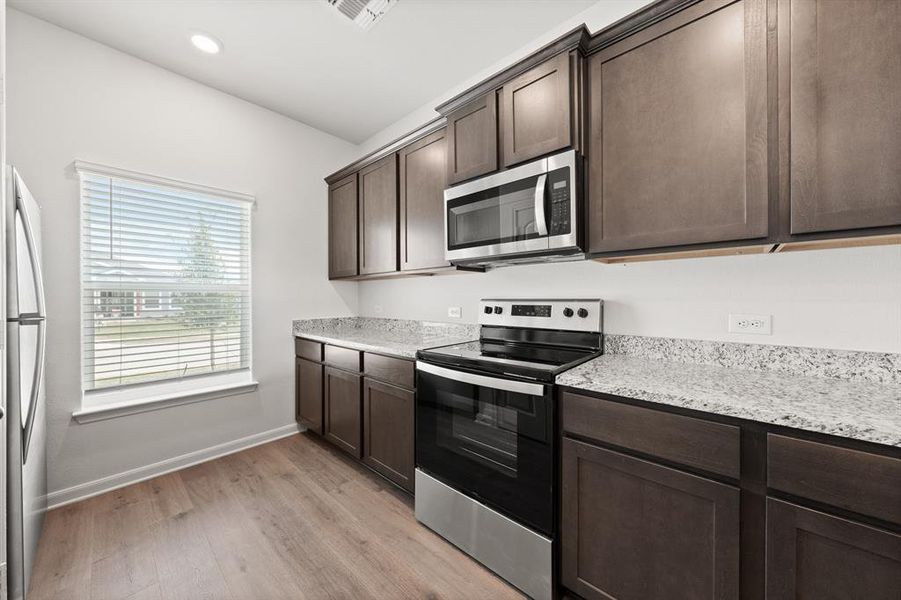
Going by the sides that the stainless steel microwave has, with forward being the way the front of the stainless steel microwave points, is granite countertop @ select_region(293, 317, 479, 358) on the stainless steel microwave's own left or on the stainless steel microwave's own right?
on the stainless steel microwave's own right

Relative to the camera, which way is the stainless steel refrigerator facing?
to the viewer's right

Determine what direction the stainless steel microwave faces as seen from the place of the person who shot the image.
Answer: facing the viewer and to the left of the viewer

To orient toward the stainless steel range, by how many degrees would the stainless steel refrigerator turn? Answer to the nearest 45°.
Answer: approximately 45° to its right

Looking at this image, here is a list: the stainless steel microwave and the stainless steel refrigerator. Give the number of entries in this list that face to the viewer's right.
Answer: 1

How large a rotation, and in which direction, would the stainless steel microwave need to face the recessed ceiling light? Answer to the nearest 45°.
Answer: approximately 45° to its right

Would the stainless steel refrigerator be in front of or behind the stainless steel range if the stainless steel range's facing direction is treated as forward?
in front
